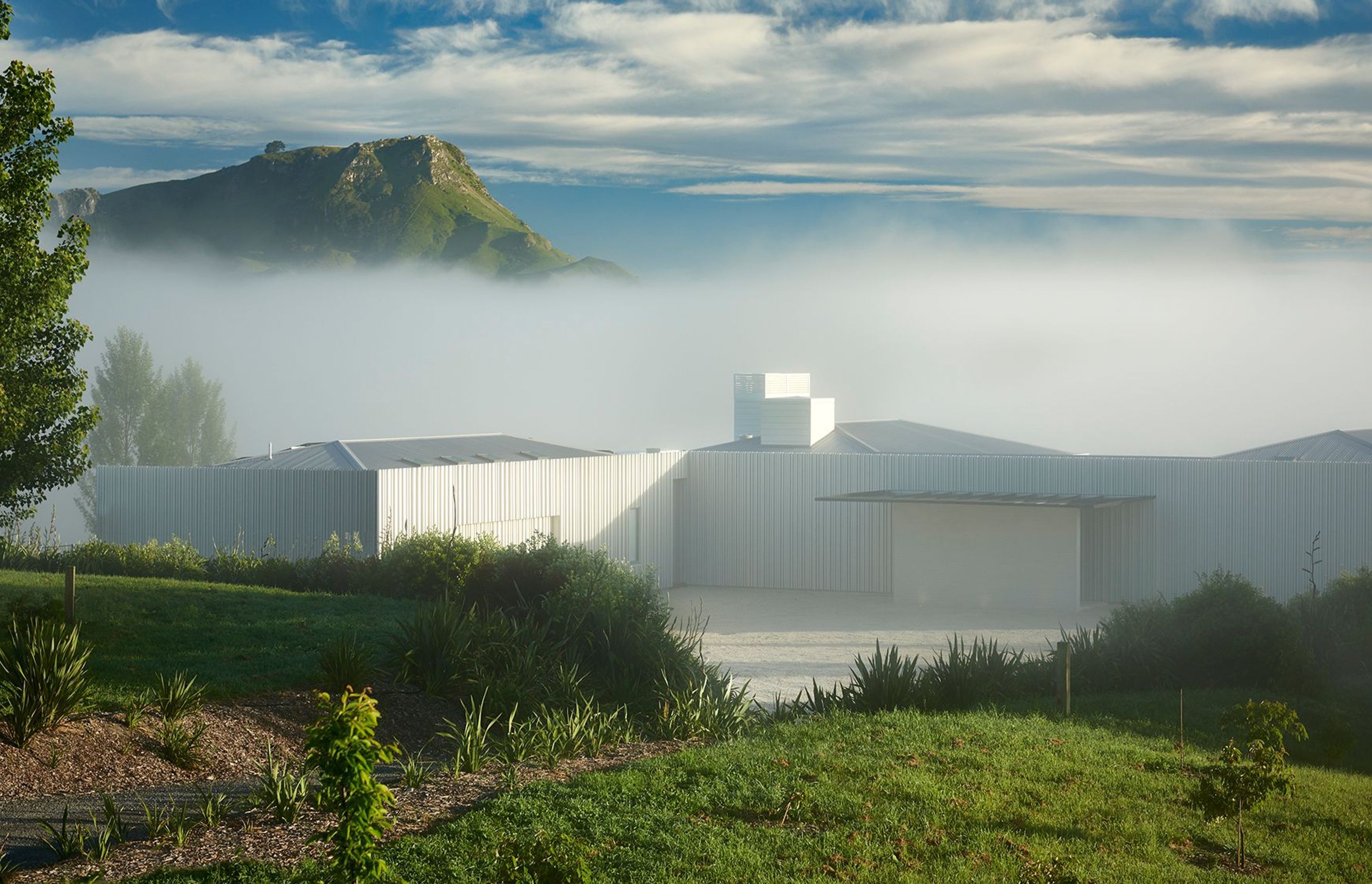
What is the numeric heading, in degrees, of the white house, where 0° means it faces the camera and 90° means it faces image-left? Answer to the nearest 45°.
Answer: approximately 0°

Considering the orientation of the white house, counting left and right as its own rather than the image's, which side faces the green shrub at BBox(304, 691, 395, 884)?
front

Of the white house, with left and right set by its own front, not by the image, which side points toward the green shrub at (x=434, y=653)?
front

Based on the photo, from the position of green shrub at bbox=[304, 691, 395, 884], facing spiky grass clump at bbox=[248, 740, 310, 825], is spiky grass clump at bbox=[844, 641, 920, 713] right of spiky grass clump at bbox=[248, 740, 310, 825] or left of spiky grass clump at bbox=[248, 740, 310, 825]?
right

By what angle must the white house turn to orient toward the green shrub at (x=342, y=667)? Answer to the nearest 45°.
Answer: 0° — it already faces it

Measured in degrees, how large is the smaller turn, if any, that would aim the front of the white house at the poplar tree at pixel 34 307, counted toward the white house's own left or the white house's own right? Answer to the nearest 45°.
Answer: approximately 45° to the white house's own right

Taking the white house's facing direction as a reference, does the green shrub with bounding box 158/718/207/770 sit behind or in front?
in front

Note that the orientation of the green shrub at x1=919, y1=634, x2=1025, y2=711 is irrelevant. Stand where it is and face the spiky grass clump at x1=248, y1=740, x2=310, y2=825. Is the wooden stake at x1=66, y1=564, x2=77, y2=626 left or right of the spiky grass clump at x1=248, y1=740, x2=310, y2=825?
right

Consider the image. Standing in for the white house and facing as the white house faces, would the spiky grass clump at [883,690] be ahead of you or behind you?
ahead

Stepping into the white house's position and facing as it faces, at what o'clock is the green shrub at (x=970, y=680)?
The green shrub is roughly at 12 o'clock from the white house.

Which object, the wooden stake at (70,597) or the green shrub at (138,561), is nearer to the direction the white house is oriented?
the wooden stake

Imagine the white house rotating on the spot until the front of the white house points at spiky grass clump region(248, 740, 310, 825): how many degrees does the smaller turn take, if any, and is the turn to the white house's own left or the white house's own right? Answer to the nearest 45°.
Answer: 0° — it already faces it

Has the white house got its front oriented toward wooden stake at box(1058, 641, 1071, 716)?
yes
